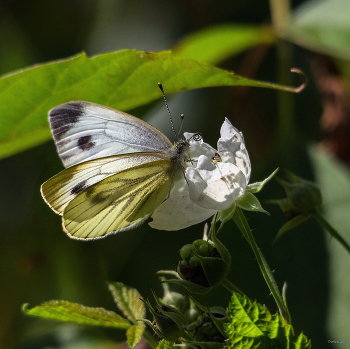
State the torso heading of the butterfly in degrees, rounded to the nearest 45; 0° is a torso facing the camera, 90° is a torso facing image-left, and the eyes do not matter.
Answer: approximately 270°

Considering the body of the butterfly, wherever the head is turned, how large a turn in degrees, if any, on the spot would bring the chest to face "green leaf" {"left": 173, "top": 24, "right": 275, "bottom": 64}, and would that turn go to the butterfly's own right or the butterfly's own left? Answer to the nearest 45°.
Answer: approximately 45° to the butterfly's own left

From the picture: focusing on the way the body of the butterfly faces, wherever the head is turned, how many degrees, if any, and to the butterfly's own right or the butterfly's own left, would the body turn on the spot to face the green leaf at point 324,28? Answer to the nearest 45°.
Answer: approximately 45° to the butterfly's own left
